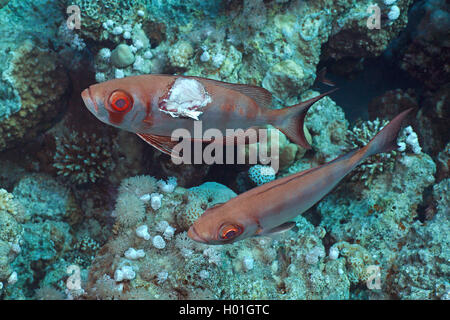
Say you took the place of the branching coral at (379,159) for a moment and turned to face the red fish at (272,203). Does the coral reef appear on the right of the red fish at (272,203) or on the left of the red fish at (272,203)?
right

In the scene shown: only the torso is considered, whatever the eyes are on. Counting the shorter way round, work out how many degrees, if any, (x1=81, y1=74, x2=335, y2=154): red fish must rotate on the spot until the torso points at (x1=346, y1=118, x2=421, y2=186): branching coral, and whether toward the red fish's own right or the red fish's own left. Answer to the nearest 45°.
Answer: approximately 135° to the red fish's own right

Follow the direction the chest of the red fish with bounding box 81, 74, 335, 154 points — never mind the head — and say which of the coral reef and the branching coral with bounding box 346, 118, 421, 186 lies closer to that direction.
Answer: the coral reef

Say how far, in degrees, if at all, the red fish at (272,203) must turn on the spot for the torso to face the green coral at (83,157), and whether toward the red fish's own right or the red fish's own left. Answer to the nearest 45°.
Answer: approximately 90° to the red fish's own right

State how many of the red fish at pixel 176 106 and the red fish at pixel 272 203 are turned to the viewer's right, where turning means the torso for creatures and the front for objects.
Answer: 0

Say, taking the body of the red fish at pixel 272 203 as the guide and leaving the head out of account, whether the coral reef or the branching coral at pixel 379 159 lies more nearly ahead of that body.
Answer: the coral reef

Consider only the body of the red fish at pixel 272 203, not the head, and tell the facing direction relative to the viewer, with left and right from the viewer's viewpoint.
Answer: facing the viewer and to the left of the viewer

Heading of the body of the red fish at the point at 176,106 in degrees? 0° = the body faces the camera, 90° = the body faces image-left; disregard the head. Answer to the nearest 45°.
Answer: approximately 90°
